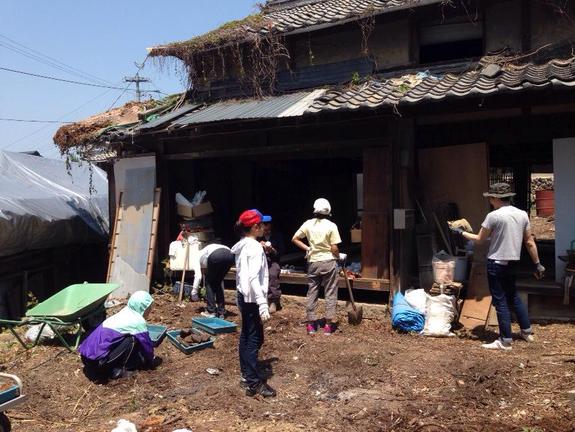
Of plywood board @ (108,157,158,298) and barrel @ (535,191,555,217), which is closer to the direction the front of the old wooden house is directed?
the plywood board

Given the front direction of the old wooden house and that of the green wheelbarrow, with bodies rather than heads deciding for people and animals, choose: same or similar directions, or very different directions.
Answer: very different directions

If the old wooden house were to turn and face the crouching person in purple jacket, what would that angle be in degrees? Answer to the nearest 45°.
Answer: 0° — it already faces them

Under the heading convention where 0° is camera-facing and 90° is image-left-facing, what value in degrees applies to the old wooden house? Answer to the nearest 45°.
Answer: approximately 45°

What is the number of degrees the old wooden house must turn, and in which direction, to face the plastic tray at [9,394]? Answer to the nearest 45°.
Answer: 0° — it already faces it

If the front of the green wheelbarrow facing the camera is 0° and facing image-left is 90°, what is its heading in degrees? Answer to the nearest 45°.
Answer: approximately 225°

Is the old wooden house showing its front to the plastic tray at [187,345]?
yes

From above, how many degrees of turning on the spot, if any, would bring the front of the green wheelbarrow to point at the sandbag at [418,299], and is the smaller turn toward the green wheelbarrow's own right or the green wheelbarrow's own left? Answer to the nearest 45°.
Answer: approximately 45° to the green wheelbarrow's own right

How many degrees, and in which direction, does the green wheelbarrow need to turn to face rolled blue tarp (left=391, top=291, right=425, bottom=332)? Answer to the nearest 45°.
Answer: approximately 45° to its right

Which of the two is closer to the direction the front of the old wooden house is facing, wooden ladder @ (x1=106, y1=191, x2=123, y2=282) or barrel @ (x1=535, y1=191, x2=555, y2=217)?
the wooden ladder
